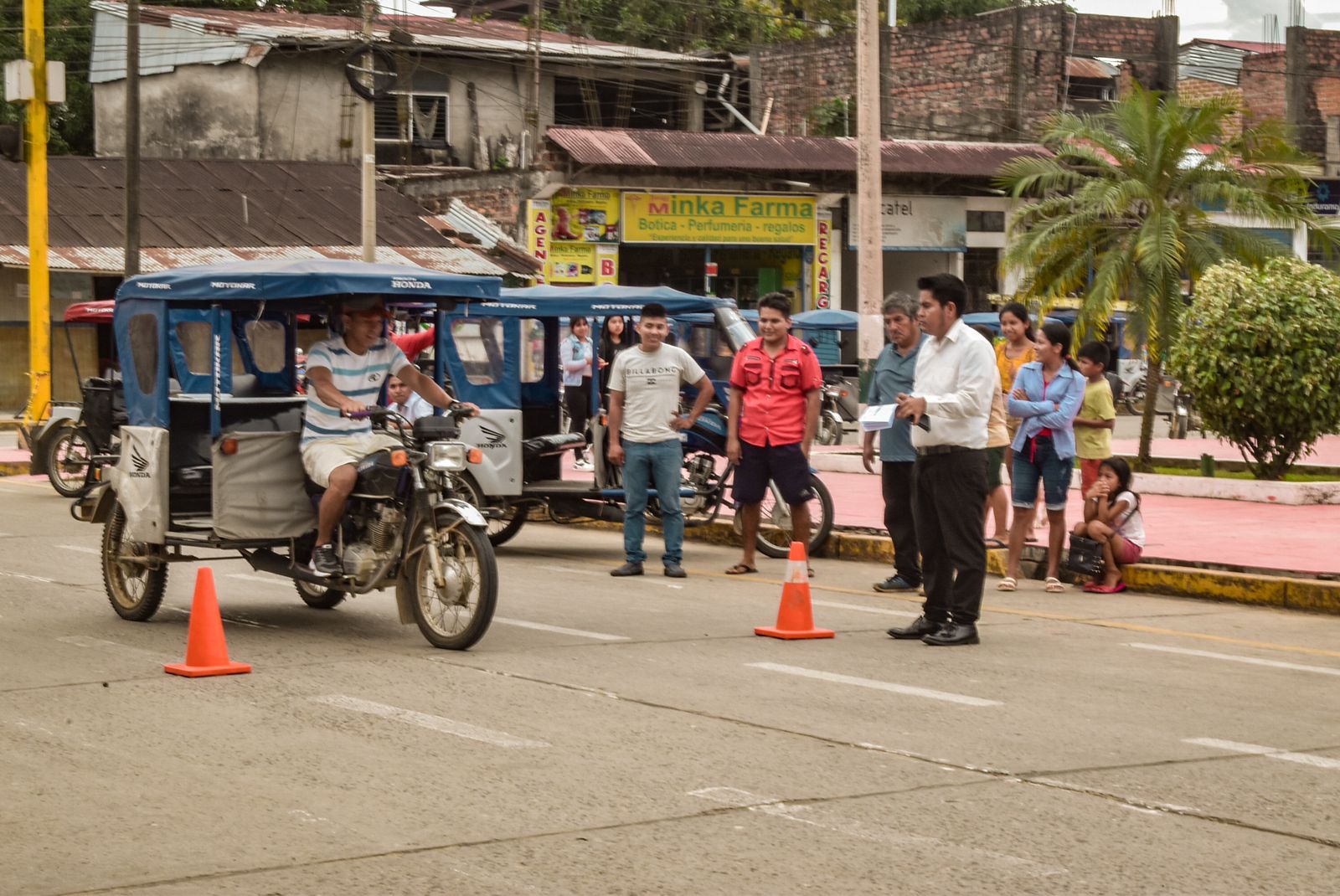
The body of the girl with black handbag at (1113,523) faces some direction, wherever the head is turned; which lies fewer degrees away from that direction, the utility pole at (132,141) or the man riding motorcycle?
the man riding motorcycle

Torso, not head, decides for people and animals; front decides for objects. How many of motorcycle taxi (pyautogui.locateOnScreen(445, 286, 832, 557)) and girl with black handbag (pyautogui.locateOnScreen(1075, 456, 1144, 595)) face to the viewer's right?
1

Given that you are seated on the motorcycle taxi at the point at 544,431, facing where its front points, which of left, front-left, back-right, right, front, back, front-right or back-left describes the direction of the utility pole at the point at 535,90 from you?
left

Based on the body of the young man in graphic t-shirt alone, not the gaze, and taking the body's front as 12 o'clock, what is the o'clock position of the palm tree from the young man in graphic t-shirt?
The palm tree is roughly at 7 o'clock from the young man in graphic t-shirt.

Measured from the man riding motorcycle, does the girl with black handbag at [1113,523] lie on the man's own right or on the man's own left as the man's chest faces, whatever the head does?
on the man's own left

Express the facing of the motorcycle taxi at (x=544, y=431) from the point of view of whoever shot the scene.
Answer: facing to the right of the viewer

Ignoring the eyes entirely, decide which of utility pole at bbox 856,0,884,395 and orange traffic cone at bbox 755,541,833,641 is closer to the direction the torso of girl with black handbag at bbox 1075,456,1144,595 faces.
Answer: the orange traffic cone

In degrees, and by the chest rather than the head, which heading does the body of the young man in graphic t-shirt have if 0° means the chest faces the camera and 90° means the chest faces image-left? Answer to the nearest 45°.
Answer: approximately 0°

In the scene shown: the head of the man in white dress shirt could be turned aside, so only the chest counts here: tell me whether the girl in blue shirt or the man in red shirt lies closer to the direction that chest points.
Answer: the man in red shirt

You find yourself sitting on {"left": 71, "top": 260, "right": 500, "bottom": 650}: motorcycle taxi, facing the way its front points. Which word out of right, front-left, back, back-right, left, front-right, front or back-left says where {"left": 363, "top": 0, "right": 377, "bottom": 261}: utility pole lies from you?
back-left

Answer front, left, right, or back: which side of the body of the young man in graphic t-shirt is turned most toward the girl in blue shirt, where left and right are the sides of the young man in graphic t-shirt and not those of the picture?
left

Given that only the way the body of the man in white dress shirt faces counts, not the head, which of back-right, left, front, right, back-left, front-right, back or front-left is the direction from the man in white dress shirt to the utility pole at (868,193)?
right
